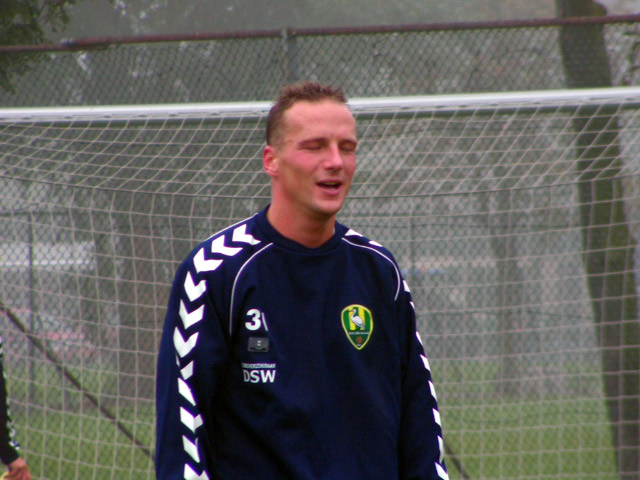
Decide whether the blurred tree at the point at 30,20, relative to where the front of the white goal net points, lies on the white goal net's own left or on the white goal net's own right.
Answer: on the white goal net's own right

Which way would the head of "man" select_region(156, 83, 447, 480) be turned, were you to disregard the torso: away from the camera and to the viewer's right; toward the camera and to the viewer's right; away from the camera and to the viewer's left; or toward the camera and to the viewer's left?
toward the camera and to the viewer's right

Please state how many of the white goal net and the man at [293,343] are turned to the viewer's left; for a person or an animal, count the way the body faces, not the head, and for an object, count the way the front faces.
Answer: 0

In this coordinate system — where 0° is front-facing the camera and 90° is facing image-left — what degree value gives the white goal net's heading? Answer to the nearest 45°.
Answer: approximately 0°

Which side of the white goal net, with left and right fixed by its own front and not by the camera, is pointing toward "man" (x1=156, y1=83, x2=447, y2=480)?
front

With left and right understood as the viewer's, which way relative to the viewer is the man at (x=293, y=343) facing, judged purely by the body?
facing the viewer and to the right of the viewer

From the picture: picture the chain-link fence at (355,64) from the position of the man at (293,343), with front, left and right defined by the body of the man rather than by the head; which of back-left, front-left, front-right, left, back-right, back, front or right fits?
back-left
